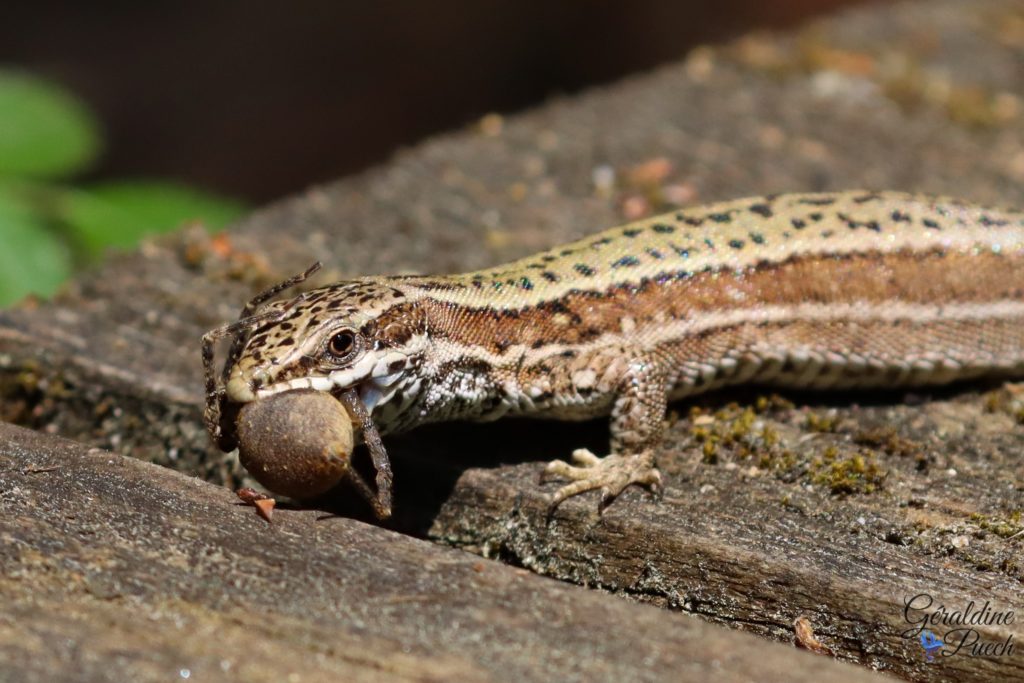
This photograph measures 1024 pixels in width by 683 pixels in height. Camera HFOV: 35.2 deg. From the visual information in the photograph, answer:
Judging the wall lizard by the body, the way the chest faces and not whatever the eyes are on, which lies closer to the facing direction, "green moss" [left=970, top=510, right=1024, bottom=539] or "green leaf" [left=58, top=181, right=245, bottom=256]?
the green leaf

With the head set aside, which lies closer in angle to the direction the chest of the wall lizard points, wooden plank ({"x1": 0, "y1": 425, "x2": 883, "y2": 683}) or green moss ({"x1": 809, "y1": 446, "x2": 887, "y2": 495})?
the wooden plank

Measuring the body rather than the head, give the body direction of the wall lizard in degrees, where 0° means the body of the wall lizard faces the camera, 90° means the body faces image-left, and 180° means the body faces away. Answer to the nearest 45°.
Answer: approximately 90°

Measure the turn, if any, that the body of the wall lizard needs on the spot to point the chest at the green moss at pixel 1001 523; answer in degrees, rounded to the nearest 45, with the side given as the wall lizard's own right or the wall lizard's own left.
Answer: approximately 135° to the wall lizard's own left

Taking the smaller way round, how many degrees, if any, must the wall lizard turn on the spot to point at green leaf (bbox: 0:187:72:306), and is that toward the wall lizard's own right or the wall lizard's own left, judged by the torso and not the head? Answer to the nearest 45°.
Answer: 0° — it already faces it

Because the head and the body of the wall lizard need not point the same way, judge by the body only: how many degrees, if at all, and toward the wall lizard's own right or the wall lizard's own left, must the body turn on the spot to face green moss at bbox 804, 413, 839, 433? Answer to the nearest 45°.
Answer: approximately 135° to the wall lizard's own left

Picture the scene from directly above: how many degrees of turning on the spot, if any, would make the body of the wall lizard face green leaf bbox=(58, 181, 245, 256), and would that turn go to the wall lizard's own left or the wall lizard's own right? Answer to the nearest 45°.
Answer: approximately 45° to the wall lizard's own right
